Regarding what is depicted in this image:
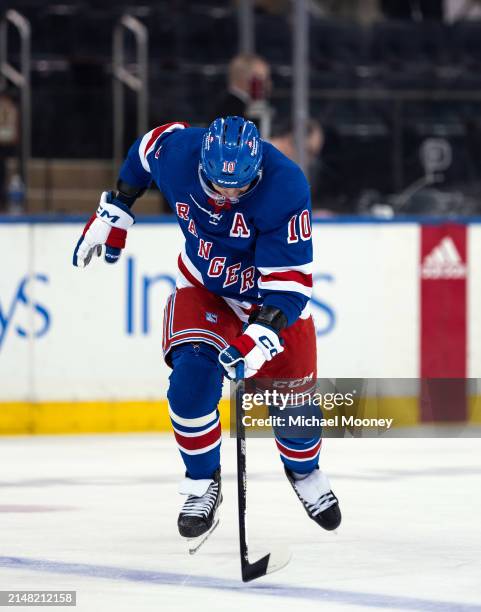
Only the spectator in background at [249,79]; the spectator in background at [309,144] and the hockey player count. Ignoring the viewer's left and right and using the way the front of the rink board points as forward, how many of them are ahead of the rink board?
1

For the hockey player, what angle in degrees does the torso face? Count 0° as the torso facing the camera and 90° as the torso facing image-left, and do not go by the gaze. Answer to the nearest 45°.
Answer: approximately 0°

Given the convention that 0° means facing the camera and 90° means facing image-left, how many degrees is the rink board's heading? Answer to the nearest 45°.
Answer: approximately 0°

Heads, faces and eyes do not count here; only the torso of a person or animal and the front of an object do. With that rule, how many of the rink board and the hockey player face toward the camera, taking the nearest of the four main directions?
2

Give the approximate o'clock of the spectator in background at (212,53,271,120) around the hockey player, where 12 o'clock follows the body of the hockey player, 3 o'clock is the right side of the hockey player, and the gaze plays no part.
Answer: The spectator in background is roughly at 6 o'clock from the hockey player.

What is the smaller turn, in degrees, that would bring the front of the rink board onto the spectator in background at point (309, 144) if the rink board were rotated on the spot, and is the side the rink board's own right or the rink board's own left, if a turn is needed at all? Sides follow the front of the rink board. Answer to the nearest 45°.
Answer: approximately 135° to the rink board's own left

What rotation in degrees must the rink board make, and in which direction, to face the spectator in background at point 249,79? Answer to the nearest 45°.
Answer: approximately 180°

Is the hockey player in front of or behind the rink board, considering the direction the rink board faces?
in front

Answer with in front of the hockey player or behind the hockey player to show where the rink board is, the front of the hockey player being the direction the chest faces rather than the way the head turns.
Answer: behind
